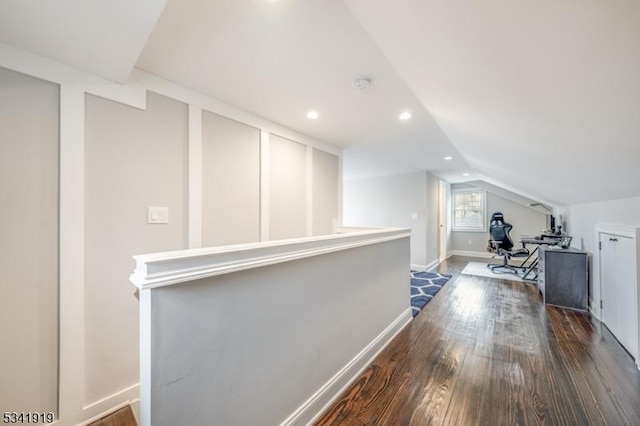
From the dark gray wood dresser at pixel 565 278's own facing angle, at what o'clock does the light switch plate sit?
The light switch plate is roughly at 10 o'clock from the dark gray wood dresser.

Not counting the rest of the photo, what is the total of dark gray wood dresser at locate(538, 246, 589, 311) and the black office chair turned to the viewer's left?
1

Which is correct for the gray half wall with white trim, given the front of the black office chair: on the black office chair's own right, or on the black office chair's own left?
on the black office chair's own right

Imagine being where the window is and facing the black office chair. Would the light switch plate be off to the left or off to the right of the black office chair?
right

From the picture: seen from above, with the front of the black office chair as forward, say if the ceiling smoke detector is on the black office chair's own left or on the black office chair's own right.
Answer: on the black office chair's own right

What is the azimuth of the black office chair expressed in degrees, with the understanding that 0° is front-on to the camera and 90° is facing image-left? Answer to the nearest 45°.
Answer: approximately 315°

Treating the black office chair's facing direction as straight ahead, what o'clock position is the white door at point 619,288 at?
The white door is roughly at 1 o'clock from the black office chair.

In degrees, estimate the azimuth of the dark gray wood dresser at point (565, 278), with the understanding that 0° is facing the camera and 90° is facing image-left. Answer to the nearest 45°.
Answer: approximately 90°
